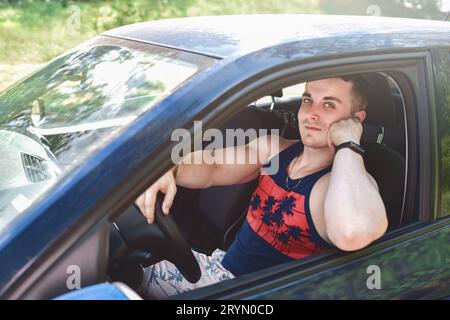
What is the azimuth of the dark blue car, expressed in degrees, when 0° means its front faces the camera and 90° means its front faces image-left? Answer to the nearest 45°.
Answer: approximately 45°

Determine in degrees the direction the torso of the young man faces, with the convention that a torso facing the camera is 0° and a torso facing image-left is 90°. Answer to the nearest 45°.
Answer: approximately 45°
